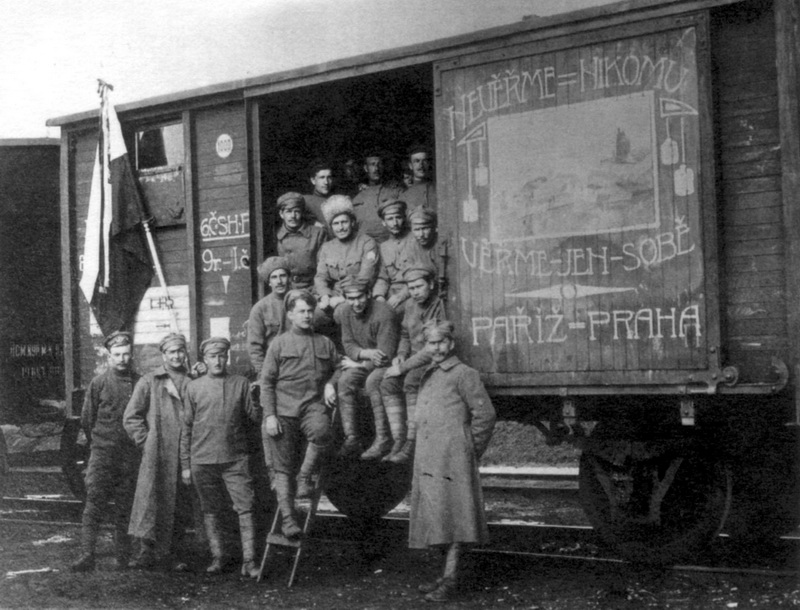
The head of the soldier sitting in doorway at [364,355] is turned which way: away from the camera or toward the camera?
toward the camera

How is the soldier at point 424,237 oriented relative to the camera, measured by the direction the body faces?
toward the camera

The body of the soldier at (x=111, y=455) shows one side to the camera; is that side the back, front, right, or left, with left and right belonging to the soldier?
front

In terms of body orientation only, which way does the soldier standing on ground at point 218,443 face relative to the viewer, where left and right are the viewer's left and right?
facing the viewer

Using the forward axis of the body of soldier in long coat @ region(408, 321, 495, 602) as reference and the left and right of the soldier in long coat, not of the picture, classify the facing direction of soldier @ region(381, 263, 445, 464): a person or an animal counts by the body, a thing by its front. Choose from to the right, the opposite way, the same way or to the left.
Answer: the same way

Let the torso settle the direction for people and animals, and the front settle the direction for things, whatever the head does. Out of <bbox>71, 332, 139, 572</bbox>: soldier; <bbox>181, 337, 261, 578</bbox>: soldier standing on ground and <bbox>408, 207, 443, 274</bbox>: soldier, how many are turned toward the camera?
3

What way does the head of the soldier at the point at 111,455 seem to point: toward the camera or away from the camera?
toward the camera

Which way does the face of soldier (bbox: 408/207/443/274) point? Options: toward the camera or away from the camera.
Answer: toward the camera

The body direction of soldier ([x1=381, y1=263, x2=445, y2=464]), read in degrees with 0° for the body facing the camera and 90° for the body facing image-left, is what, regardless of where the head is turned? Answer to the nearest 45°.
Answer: approximately 45°

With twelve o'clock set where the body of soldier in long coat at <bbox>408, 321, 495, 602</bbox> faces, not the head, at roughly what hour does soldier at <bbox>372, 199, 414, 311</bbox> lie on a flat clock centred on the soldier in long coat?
The soldier is roughly at 4 o'clock from the soldier in long coat.

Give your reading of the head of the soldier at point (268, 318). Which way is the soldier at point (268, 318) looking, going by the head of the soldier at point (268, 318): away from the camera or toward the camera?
toward the camera

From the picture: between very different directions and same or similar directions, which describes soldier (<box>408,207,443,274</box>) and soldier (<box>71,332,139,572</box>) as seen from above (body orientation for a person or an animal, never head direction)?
same or similar directions

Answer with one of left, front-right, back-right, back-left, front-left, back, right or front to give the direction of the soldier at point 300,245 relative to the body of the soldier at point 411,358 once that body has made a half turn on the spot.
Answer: left

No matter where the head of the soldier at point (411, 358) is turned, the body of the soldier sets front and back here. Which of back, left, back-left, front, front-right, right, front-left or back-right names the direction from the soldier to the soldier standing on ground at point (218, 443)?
front-right

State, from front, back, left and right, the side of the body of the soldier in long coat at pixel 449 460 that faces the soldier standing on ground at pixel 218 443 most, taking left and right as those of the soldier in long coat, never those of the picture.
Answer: right

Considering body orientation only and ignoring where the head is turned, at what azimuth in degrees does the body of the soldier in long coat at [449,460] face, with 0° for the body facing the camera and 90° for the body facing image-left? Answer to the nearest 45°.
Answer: approximately 45°
